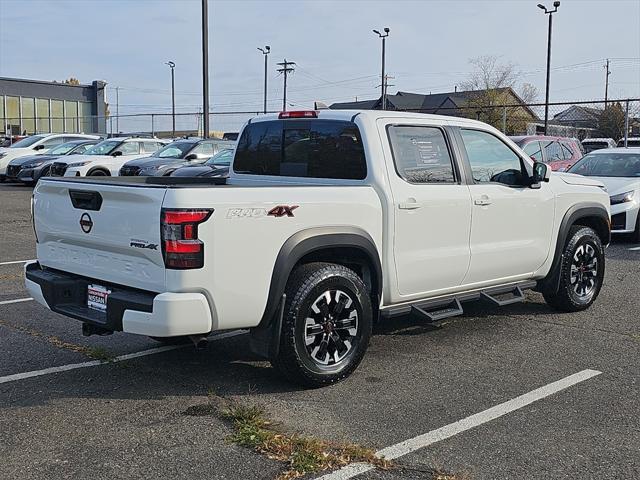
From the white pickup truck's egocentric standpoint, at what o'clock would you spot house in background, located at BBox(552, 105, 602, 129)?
The house in background is roughly at 11 o'clock from the white pickup truck.

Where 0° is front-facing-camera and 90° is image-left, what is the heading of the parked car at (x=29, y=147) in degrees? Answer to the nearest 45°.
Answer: approximately 45°

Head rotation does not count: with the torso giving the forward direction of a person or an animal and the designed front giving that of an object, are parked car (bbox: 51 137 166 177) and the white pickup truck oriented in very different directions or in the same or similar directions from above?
very different directions

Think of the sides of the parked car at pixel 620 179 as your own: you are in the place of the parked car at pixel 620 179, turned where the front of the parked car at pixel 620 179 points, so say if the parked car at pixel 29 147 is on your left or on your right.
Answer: on your right

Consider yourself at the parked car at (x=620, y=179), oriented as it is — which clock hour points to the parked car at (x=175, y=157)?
the parked car at (x=175, y=157) is roughly at 2 o'clock from the parked car at (x=620, y=179).

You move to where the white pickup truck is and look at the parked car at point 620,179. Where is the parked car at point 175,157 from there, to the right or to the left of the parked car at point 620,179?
left

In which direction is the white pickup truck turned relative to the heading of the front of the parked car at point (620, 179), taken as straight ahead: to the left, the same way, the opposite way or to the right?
the opposite way

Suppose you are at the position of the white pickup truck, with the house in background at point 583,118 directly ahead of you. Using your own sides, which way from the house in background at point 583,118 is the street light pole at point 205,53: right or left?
left

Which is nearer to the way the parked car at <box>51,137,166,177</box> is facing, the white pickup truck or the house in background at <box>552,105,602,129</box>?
the white pickup truck

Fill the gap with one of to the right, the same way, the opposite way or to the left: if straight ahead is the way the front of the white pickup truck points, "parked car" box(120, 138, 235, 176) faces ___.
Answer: the opposite way

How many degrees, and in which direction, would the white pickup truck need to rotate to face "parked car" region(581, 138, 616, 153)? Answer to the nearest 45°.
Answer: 0° — it already faces it

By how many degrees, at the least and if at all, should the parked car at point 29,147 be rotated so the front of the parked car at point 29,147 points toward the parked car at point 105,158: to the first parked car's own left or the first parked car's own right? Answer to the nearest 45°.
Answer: approximately 90° to the first parked car's own left
